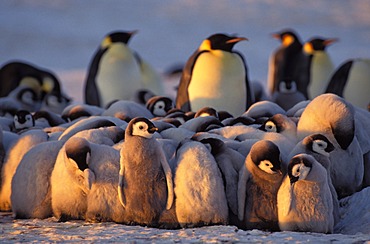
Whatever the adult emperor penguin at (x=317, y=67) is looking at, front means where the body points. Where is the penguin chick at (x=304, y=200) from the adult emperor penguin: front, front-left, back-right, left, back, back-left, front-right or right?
front-right

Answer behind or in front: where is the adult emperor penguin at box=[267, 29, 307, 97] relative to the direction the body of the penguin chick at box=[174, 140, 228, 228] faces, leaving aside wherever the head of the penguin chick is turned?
in front

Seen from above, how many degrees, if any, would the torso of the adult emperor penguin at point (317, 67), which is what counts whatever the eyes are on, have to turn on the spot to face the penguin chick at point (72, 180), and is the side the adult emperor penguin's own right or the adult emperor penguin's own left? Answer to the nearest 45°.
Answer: approximately 45° to the adult emperor penguin's own right

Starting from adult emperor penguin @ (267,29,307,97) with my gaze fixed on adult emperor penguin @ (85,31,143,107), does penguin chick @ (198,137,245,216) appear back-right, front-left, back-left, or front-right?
front-left

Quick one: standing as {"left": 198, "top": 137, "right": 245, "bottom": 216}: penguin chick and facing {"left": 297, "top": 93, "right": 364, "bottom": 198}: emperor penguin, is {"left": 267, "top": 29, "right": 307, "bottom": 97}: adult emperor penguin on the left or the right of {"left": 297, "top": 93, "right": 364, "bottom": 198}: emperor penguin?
left

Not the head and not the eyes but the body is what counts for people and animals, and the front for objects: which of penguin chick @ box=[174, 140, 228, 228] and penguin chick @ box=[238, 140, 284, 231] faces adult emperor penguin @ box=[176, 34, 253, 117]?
penguin chick @ box=[174, 140, 228, 228]

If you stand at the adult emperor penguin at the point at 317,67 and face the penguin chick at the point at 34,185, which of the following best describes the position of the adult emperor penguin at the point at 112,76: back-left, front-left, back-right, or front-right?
front-right

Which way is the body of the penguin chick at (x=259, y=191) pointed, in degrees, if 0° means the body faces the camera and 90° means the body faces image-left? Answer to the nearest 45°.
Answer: approximately 315°

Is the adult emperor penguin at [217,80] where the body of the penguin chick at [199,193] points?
yes

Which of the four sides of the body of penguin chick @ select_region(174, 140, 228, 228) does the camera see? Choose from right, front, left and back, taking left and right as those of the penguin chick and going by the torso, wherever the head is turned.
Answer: back

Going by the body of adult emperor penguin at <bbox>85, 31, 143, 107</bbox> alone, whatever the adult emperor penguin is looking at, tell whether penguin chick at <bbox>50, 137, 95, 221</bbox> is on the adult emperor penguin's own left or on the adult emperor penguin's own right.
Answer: on the adult emperor penguin's own right

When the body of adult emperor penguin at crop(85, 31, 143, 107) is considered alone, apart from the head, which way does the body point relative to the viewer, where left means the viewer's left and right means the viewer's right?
facing the viewer and to the right of the viewer

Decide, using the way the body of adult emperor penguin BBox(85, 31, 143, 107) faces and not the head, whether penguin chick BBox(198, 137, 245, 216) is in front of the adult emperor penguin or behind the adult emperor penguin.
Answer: in front

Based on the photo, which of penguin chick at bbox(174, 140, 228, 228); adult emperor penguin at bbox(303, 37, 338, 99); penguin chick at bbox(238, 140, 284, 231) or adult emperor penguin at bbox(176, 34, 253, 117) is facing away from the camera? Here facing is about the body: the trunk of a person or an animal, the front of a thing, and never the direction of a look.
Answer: penguin chick at bbox(174, 140, 228, 228)

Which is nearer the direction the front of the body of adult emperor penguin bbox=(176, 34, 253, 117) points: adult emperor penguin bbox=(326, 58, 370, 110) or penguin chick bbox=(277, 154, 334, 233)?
the penguin chick

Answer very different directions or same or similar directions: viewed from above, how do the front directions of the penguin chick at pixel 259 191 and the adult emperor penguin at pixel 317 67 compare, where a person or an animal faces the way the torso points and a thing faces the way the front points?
same or similar directions

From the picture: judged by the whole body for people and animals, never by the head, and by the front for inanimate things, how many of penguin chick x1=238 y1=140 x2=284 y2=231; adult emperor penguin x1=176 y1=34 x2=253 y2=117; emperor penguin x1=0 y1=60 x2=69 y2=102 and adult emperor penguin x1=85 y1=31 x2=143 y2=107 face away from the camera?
0

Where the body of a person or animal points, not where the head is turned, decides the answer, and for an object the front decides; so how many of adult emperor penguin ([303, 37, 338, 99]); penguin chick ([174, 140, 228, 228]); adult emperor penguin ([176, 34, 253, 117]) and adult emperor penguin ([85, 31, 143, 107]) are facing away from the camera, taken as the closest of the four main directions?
1
